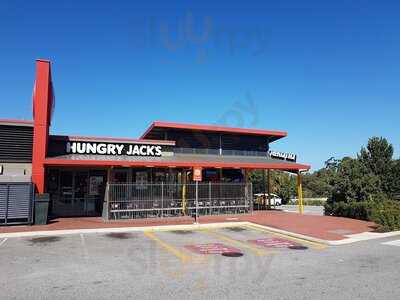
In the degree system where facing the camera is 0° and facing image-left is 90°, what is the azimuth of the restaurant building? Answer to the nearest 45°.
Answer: approximately 0°

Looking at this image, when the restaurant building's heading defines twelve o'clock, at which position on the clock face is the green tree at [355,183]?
The green tree is roughly at 9 o'clock from the restaurant building.

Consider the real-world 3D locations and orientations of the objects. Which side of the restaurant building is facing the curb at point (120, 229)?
front

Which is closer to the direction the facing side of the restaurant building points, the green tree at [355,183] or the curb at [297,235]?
the curb

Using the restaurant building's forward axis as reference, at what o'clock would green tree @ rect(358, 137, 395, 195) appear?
The green tree is roughly at 9 o'clock from the restaurant building.

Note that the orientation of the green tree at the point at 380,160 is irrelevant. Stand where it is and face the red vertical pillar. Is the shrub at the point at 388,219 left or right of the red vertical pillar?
left

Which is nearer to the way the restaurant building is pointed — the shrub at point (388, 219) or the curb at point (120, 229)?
the curb

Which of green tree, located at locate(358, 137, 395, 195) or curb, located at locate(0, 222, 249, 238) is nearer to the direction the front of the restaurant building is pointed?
the curb

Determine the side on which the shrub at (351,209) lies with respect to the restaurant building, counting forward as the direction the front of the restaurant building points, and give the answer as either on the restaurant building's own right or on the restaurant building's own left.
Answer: on the restaurant building's own left

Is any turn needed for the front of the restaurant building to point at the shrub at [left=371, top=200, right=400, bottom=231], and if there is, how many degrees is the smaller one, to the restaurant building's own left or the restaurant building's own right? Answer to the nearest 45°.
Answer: approximately 45° to the restaurant building's own left
